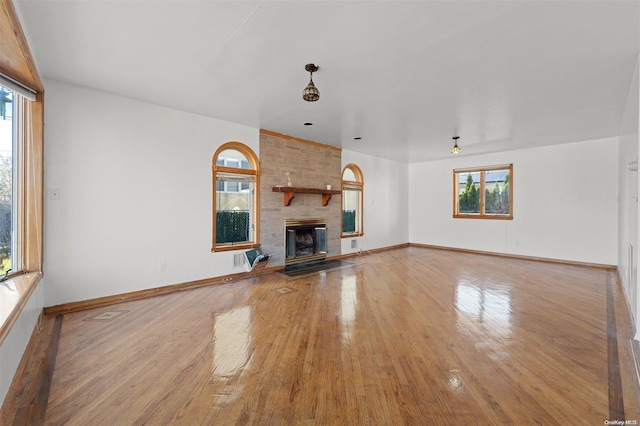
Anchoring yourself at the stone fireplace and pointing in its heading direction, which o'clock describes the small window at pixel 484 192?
The small window is roughly at 10 o'clock from the stone fireplace.

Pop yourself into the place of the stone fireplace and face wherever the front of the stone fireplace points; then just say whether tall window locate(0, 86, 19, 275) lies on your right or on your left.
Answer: on your right

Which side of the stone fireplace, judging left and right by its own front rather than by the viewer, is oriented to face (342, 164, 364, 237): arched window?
left

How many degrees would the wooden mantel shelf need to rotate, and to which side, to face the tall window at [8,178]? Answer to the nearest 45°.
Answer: approximately 90° to its right

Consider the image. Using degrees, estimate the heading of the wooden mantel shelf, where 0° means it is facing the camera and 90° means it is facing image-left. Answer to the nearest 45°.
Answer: approximately 315°

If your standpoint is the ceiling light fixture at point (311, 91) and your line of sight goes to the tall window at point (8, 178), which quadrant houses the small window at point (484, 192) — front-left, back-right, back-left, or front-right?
back-right

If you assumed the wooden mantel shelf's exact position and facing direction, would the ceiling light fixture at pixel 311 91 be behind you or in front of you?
in front

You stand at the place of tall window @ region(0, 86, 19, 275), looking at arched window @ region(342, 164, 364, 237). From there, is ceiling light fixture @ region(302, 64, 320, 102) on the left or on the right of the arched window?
right

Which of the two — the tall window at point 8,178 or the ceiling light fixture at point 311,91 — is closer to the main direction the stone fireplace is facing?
the ceiling light fixture

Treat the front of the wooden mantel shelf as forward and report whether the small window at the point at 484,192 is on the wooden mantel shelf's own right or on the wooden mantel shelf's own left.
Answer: on the wooden mantel shelf's own left

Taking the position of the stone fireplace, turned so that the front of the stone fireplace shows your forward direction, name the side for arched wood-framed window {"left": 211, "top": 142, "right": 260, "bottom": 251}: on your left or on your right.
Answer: on your right

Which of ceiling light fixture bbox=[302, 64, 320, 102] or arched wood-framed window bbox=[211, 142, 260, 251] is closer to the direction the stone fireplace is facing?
the ceiling light fixture

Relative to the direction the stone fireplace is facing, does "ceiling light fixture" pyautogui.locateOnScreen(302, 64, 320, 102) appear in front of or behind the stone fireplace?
in front
